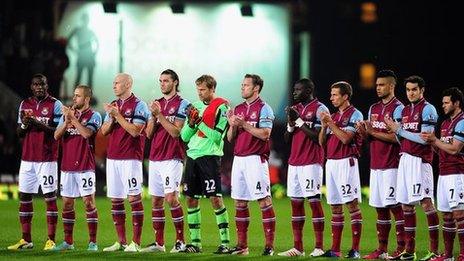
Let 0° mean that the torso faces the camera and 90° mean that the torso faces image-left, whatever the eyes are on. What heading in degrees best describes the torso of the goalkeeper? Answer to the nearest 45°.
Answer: approximately 45°

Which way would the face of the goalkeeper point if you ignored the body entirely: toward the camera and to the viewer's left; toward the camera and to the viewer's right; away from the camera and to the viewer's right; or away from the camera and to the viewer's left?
toward the camera and to the viewer's left
